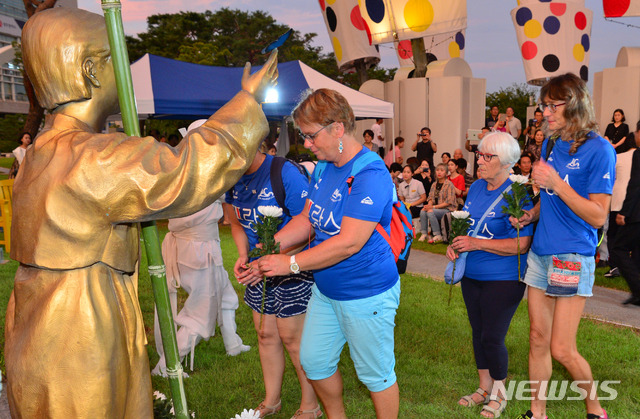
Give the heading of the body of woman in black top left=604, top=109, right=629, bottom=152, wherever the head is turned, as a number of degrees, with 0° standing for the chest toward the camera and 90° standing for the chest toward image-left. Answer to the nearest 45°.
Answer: approximately 0°

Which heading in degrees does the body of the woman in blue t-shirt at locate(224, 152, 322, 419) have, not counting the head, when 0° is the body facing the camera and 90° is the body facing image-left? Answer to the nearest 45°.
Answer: approximately 45°

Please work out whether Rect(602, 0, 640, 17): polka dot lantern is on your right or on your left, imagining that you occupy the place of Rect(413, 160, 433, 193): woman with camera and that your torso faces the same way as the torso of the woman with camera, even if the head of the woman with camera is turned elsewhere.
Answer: on your left

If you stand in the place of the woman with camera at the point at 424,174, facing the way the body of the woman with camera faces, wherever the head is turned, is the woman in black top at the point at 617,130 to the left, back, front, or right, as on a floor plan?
left

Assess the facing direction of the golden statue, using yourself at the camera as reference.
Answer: facing away from the viewer and to the right of the viewer

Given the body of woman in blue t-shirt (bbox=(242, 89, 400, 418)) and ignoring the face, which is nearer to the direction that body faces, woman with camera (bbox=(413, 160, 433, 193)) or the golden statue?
the golden statue

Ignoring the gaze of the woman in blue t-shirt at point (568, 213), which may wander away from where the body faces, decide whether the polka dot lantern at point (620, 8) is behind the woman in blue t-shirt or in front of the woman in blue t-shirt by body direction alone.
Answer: behind

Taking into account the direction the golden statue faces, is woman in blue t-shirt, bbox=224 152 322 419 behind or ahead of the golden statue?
ahead

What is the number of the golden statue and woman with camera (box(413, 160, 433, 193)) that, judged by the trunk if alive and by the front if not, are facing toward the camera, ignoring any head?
1

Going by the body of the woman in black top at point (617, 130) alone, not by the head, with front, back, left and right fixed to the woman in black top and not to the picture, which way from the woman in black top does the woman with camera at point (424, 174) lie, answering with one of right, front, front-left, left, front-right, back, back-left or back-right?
right

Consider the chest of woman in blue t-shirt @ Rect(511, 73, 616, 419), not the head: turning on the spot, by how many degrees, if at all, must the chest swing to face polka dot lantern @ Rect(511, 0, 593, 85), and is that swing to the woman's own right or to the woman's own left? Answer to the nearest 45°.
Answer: approximately 135° to the woman's own right
